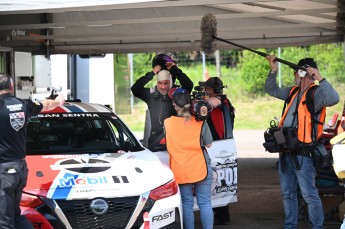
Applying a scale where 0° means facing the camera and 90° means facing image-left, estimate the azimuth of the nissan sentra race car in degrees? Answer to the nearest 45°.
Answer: approximately 0°

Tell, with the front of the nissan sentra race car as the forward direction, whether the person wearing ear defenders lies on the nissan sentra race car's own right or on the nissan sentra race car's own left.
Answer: on the nissan sentra race car's own left

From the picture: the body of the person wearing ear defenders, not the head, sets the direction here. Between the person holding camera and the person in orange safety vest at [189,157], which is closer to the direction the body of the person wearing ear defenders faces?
the person in orange safety vest

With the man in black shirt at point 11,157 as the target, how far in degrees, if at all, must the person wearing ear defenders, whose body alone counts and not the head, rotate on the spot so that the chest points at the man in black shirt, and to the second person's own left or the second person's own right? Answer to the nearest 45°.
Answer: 0° — they already face them

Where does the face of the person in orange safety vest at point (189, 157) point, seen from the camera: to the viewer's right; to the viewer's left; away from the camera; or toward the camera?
away from the camera

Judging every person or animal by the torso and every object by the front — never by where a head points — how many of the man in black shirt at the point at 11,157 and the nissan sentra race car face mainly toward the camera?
1
